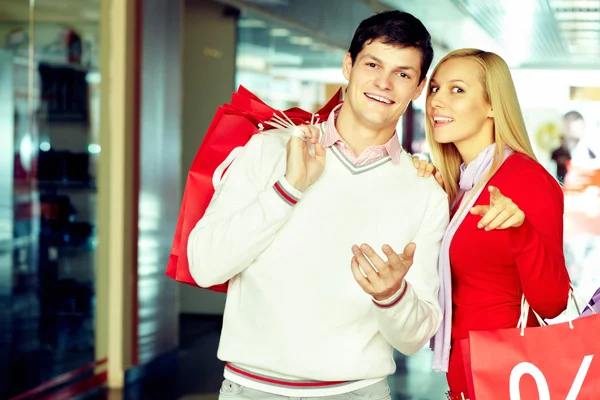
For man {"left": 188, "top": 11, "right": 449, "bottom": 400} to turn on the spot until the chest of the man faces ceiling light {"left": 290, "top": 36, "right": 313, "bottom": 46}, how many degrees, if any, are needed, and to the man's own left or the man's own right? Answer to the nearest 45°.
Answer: approximately 180°

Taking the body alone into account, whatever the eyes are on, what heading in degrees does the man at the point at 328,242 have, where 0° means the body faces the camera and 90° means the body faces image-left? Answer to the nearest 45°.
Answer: approximately 0°

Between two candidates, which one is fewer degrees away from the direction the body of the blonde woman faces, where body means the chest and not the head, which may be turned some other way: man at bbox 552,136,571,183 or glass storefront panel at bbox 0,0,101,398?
the glass storefront panel

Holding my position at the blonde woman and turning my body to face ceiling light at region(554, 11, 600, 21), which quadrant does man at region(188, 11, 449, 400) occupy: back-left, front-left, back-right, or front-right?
back-left

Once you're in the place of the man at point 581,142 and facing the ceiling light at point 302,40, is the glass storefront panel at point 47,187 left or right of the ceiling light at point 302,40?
left

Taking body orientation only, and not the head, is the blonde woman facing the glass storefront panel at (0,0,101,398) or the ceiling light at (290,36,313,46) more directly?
the glass storefront panel

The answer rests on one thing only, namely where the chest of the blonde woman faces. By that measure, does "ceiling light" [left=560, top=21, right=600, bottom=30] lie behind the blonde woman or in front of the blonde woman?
behind

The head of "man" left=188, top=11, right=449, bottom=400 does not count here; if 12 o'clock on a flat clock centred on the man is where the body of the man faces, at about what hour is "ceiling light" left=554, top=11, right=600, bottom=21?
The ceiling light is roughly at 7 o'clock from the man.

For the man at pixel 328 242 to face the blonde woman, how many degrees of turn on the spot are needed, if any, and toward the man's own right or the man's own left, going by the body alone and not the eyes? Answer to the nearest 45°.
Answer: approximately 135° to the man's own left
